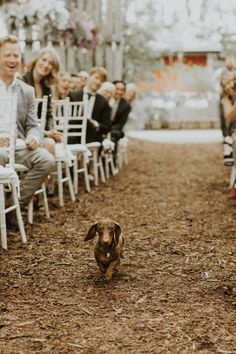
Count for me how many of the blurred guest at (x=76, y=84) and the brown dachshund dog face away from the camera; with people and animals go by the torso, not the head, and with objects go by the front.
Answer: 0

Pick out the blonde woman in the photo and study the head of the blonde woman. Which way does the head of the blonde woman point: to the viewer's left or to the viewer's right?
to the viewer's right

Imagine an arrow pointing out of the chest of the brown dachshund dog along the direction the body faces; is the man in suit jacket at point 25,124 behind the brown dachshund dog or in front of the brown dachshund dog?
behind

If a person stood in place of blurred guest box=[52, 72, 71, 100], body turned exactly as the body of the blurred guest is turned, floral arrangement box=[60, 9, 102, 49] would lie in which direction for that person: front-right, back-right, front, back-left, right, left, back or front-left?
back-left

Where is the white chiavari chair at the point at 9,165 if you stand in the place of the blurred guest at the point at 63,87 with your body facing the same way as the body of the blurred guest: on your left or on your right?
on your right

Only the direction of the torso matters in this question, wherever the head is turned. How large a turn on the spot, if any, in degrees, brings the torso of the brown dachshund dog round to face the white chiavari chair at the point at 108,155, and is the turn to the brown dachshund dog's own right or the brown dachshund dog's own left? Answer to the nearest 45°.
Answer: approximately 180°

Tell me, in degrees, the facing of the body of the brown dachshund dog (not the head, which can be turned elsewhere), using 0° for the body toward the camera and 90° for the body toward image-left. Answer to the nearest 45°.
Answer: approximately 0°

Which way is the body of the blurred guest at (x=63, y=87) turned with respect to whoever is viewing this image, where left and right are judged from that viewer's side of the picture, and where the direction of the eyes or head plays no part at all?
facing the viewer and to the right of the viewer

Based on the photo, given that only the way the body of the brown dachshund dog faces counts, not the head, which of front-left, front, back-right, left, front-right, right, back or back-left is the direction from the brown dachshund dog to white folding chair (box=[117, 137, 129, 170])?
back

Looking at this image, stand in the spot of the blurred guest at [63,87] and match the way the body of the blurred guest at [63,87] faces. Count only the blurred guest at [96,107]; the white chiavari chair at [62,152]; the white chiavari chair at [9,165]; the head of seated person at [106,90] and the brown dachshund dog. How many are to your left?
2

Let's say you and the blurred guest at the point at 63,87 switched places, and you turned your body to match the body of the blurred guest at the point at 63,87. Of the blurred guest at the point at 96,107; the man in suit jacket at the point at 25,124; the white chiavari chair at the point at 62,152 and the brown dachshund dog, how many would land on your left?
1
